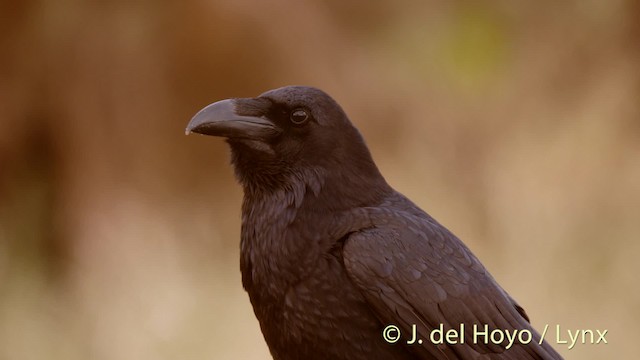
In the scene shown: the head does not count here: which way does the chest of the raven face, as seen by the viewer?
to the viewer's left
